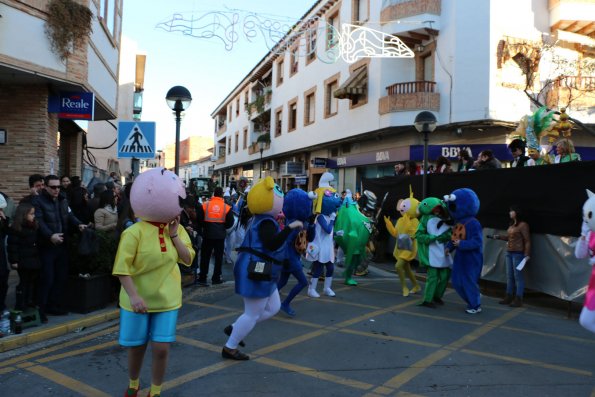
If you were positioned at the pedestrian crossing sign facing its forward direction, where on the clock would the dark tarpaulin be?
The dark tarpaulin is roughly at 10 o'clock from the pedestrian crossing sign.

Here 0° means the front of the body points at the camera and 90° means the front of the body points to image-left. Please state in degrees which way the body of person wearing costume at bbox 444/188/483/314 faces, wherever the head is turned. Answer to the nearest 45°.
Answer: approximately 90°

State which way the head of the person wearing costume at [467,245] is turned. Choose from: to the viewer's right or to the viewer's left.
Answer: to the viewer's left

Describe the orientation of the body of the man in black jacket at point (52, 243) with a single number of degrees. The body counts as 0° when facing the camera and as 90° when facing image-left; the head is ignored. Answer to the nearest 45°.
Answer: approximately 315°

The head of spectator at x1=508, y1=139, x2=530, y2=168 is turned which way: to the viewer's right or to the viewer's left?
to the viewer's left

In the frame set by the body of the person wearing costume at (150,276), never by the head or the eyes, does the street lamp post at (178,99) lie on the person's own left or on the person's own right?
on the person's own left
